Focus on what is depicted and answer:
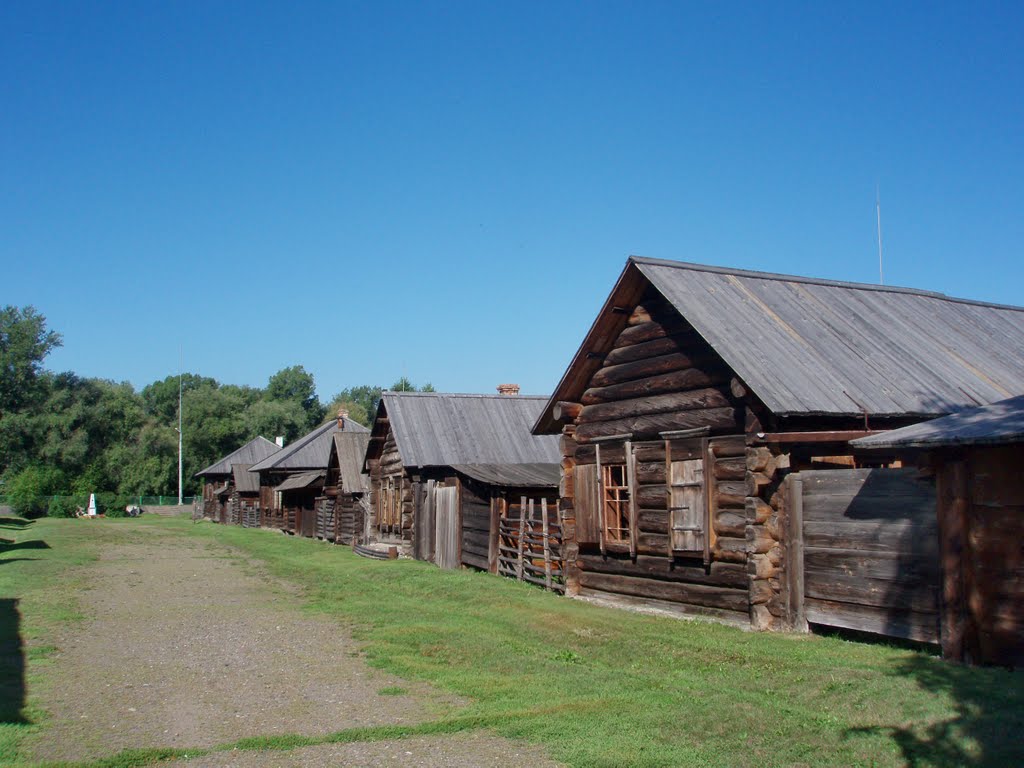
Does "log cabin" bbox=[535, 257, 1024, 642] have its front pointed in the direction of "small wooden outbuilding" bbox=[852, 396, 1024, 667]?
no

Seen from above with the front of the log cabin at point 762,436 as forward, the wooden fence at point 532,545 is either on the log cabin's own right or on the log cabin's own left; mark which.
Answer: on the log cabin's own right

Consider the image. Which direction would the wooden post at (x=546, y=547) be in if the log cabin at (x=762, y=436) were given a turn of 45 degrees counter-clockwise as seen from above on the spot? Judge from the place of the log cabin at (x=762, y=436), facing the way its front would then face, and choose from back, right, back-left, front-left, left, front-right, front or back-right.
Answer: back-right

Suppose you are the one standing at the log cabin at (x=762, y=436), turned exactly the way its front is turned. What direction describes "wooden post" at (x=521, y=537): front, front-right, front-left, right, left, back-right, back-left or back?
right

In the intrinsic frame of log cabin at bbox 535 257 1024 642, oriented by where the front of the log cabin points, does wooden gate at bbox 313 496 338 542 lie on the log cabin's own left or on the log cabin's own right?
on the log cabin's own right

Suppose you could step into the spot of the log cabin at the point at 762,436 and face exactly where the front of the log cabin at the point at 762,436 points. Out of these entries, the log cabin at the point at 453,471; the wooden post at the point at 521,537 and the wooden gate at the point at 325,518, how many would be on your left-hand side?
0

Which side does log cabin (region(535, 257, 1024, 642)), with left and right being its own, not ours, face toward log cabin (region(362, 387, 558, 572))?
right
